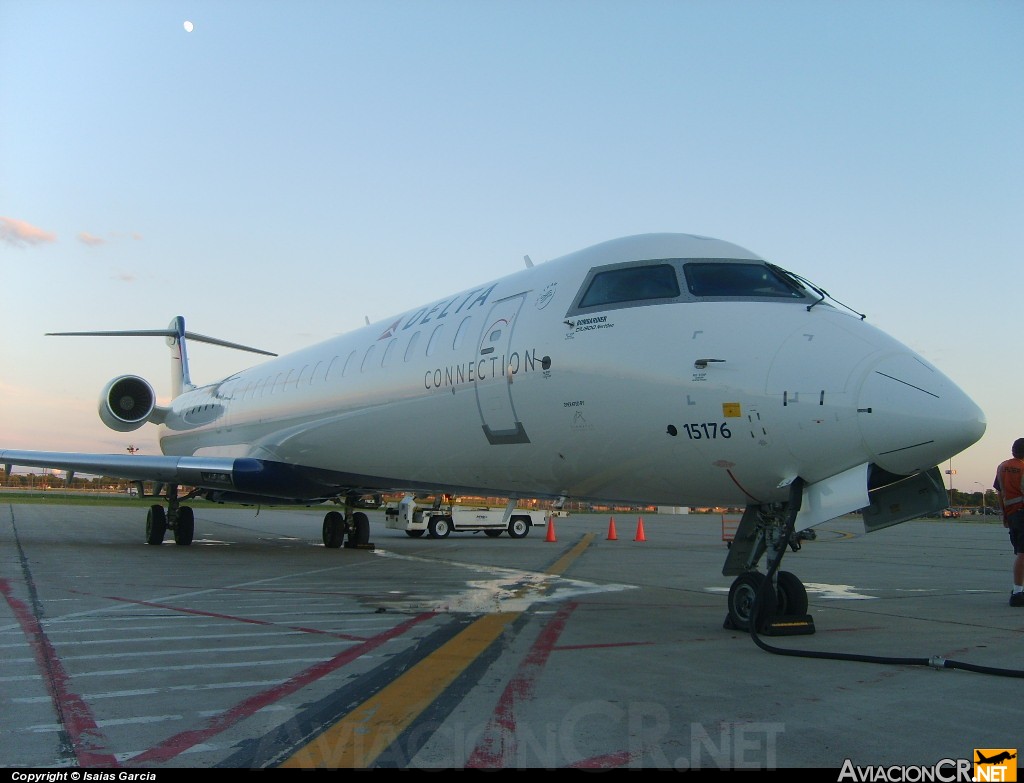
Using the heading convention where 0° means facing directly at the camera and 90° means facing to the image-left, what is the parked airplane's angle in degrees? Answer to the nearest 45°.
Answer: approximately 315°

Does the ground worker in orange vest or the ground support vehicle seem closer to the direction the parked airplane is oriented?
the ground worker in orange vest

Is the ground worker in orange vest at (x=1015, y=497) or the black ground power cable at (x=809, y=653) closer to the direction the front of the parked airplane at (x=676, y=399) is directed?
the black ground power cable

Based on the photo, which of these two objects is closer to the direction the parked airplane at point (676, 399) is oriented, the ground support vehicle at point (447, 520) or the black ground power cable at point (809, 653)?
the black ground power cable

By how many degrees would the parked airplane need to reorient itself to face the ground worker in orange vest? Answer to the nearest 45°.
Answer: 0° — it already faces them

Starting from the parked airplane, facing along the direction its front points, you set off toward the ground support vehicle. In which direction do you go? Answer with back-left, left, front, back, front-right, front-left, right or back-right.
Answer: back-left
